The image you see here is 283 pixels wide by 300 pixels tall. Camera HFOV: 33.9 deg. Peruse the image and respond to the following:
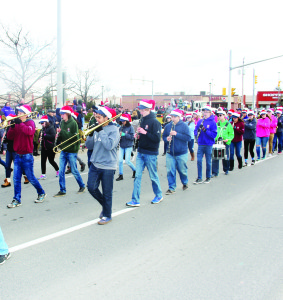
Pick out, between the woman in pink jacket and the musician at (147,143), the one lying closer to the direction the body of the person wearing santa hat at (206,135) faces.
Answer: the musician

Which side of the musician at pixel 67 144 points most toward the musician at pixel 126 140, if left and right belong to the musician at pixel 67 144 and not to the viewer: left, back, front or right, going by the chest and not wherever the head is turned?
back

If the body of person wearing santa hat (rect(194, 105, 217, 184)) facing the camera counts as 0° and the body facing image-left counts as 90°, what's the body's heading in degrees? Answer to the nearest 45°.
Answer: approximately 45°

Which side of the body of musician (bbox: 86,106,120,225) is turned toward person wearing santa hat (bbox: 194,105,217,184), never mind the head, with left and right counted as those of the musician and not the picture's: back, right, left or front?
back

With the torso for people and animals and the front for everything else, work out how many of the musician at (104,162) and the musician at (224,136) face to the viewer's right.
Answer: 0

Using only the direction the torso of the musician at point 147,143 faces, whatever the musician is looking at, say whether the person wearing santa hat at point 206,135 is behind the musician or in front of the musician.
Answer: behind

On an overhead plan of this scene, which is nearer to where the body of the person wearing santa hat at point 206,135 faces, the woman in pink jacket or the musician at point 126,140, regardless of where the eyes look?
the musician

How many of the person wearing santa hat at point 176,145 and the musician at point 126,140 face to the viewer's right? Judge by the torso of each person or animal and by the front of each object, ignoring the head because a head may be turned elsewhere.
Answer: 0

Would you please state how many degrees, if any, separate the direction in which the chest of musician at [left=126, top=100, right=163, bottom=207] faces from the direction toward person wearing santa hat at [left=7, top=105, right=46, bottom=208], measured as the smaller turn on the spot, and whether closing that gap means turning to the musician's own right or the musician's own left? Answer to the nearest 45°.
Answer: approximately 45° to the musician's own right

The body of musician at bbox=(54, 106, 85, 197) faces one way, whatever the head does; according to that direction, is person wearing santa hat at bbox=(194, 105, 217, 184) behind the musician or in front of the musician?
behind

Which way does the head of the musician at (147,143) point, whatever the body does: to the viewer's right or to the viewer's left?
to the viewer's left
